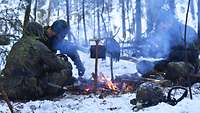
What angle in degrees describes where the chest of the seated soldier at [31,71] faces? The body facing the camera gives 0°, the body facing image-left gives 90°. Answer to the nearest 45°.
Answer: approximately 225°

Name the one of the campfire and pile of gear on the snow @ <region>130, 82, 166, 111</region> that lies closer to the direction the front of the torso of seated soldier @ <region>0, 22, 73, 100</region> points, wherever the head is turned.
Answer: the campfire

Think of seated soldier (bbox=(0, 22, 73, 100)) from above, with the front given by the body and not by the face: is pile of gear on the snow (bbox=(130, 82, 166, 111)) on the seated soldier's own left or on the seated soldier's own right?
on the seated soldier's own right
